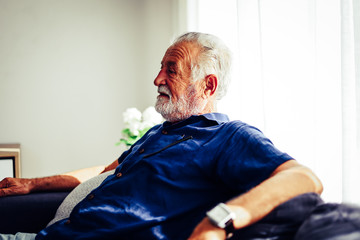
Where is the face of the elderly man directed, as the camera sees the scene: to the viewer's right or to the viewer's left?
to the viewer's left

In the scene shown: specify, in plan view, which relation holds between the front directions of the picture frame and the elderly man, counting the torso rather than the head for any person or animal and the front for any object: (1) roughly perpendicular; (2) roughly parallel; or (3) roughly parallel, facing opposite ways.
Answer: roughly perpendicular

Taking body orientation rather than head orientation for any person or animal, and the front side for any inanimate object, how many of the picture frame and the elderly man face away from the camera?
0

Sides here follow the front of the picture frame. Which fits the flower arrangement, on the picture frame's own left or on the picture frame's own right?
on the picture frame's own left

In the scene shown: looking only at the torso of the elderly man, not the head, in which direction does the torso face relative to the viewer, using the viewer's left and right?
facing the viewer and to the left of the viewer

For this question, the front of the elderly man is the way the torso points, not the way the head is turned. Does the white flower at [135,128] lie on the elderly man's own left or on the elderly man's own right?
on the elderly man's own right

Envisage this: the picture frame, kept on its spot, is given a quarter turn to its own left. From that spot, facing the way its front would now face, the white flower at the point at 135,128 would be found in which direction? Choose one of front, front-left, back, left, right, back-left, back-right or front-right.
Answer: front-right

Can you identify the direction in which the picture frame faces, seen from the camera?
facing the viewer
